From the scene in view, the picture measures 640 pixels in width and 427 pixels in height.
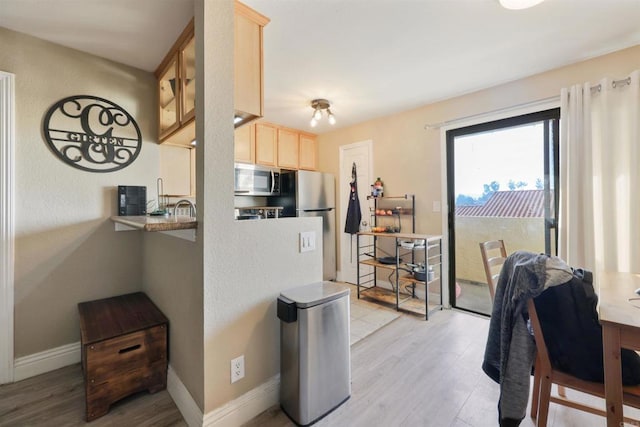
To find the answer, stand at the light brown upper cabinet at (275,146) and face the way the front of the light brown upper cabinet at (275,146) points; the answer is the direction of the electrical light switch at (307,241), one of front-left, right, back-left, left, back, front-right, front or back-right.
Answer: front-right

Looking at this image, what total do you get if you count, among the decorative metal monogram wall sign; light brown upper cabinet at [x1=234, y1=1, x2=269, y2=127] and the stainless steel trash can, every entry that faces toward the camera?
1

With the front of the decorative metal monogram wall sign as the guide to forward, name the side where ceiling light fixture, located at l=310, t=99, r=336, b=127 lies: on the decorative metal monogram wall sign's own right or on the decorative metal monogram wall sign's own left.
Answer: on the decorative metal monogram wall sign's own left

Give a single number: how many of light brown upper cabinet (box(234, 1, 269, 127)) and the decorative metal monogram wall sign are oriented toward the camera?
1

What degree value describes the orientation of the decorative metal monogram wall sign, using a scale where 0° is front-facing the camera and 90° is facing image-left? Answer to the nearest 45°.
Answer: approximately 0°

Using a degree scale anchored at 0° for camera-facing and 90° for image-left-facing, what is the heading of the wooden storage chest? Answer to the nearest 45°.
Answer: approximately 315°

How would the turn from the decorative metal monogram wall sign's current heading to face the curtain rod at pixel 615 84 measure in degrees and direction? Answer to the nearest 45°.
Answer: approximately 45° to its left

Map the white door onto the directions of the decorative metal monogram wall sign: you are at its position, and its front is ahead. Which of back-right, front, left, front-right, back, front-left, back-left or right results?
left

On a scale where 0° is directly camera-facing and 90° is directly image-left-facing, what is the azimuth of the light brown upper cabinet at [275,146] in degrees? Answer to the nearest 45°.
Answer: approximately 315°
